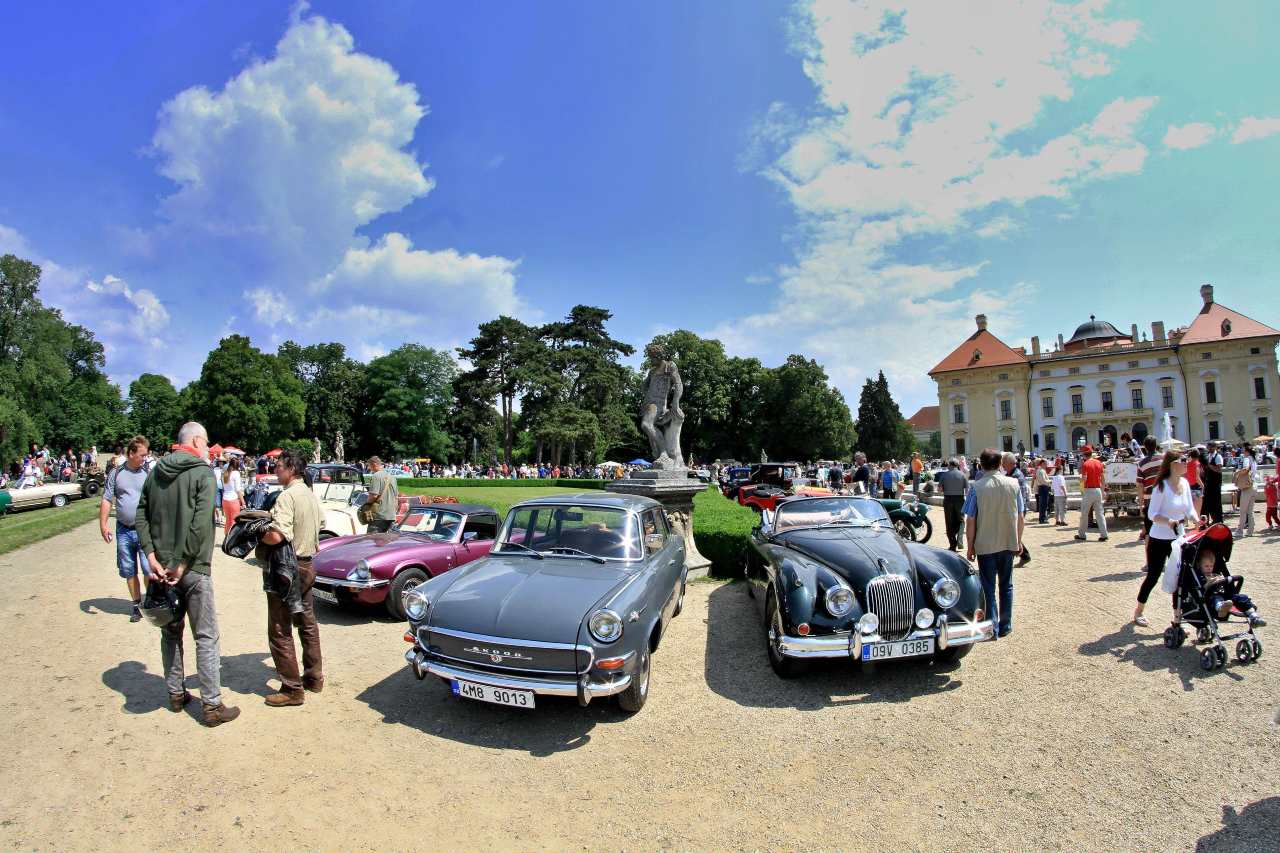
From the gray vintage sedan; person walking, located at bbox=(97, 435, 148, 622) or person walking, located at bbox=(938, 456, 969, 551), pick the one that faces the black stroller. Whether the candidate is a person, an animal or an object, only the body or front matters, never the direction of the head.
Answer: person walking, located at bbox=(97, 435, 148, 622)

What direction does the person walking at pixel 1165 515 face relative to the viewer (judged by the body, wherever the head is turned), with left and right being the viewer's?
facing the viewer and to the right of the viewer

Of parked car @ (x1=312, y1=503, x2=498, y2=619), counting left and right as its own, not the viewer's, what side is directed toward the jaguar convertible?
left

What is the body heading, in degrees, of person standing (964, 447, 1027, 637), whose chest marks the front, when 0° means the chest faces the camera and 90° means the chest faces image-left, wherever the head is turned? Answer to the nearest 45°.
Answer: approximately 180°

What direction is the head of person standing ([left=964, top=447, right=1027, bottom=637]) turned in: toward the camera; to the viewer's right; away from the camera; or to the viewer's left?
away from the camera

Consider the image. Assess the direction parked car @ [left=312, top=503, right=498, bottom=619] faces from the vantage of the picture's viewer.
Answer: facing the viewer and to the left of the viewer

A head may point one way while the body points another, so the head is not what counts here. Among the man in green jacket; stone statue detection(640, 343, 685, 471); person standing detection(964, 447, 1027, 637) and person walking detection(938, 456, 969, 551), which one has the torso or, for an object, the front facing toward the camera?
the stone statue

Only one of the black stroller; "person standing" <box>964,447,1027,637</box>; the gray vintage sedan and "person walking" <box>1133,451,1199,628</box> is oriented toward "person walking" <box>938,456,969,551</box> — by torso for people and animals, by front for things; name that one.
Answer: "person standing" <box>964,447,1027,637</box>

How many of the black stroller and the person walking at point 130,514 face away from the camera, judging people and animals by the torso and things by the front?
0

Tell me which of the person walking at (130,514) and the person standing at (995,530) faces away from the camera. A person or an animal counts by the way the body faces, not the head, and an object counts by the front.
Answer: the person standing at (995,530)

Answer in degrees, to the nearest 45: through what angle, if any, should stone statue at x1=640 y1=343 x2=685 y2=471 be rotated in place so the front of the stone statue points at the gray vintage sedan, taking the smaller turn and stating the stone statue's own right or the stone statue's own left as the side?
0° — it already faces it

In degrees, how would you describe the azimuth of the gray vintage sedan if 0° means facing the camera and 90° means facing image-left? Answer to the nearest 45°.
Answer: approximately 45°

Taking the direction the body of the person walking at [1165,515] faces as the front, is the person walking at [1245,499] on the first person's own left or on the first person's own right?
on the first person's own left

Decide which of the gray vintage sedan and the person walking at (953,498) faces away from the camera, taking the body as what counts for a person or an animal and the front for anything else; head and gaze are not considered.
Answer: the person walking

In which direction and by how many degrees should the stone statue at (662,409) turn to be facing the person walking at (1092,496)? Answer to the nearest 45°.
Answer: approximately 90° to its left

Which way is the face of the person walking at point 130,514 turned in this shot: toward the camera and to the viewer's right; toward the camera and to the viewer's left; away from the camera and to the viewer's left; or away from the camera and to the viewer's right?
toward the camera and to the viewer's right
